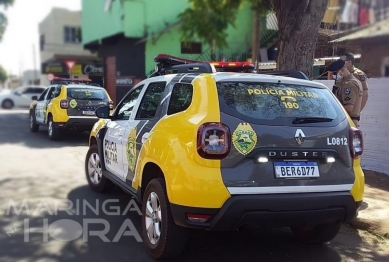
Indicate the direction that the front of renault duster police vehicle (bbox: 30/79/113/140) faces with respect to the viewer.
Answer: facing away from the viewer and to the left of the viewer

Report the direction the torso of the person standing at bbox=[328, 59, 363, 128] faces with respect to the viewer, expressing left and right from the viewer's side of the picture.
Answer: facing to the left of the viewer

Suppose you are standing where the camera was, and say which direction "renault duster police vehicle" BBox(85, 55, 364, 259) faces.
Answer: facing away from the viewer and to the left of the viewer

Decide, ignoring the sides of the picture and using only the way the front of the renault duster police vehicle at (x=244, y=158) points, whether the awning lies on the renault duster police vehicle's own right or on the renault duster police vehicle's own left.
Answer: on the renault duster police vehicle's own right

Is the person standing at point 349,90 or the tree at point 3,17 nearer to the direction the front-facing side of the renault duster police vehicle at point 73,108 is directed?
the tree
